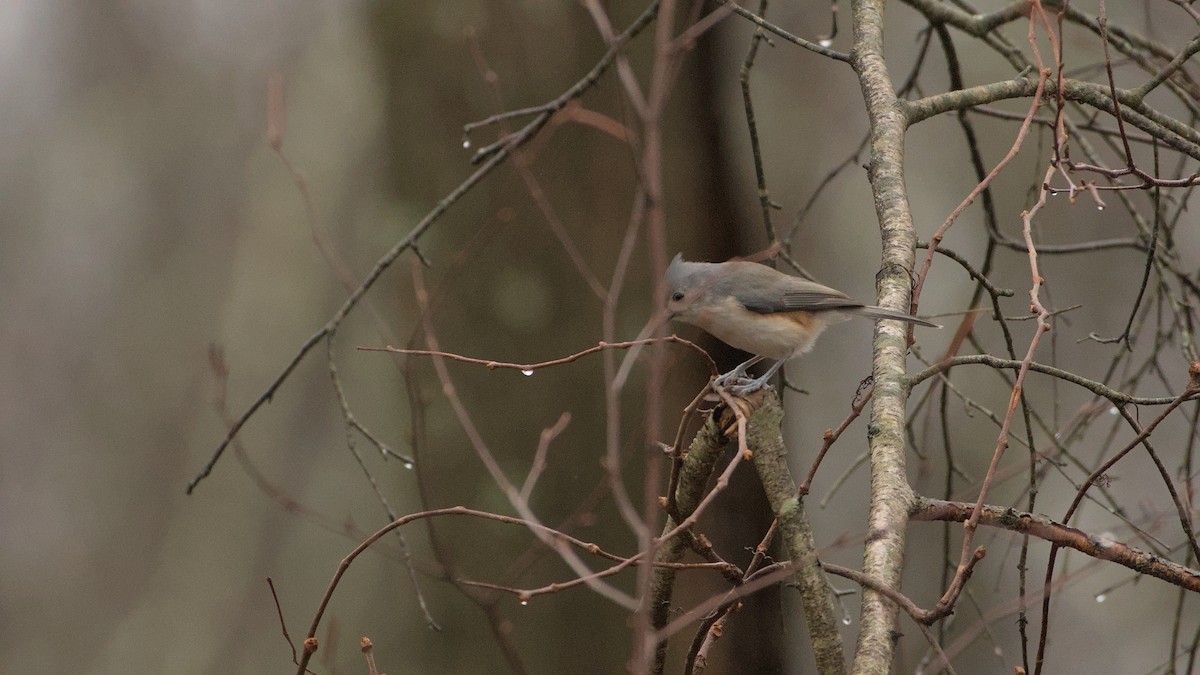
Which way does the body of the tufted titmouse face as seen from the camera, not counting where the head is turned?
to the viewer's left

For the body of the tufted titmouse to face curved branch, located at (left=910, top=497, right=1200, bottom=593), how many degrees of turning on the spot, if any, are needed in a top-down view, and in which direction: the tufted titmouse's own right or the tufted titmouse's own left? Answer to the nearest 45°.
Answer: approximately 135° to the tufted titmouse's own left
